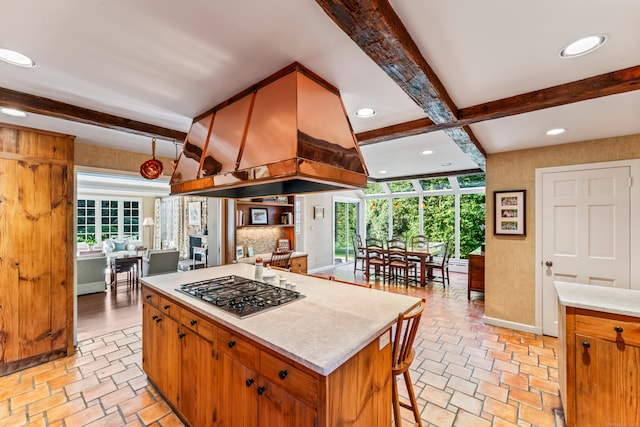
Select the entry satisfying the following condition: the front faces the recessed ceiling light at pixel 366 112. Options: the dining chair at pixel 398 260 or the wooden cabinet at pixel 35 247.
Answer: the wooden cabinet

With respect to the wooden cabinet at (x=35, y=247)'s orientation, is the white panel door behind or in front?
in front

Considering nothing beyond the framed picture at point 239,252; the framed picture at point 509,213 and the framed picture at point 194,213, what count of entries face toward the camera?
3

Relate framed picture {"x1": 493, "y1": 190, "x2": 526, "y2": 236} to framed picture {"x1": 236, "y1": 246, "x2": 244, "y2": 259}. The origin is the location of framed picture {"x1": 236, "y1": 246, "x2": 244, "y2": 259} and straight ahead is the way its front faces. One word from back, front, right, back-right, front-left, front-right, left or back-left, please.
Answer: front-left

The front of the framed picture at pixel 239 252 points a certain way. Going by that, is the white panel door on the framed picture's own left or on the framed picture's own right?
on the framed picture's own left

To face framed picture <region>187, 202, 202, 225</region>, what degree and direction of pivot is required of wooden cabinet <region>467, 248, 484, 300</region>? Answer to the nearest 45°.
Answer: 0° — it already faces it

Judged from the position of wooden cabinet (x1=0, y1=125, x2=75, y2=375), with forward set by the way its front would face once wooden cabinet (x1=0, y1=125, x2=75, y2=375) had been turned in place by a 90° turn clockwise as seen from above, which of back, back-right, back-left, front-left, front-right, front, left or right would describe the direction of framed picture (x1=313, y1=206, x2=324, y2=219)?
back-left

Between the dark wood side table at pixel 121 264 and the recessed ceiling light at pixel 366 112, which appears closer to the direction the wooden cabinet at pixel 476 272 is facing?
the dark wood side table

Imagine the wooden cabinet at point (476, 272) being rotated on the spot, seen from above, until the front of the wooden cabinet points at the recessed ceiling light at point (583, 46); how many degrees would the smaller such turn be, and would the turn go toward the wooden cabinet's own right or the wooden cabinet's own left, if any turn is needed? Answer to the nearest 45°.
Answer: approximately 90° to the wooden cabinet's own left

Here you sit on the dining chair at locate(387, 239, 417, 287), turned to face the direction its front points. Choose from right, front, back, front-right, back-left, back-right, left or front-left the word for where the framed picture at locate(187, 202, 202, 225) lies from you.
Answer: back-left

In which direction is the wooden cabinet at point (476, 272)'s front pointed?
to the viewer's left

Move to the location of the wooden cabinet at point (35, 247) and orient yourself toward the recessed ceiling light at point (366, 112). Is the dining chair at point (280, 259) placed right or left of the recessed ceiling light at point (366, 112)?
left

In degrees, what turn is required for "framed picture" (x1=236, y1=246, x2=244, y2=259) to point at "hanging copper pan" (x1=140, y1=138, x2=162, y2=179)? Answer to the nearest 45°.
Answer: approximately 45° to its right

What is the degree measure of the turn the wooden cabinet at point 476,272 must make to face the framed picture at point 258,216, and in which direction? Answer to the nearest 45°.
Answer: approximately 45° to its left
